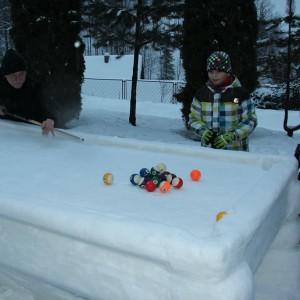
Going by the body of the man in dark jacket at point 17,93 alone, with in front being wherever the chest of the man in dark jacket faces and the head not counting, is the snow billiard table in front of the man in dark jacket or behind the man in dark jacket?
in front

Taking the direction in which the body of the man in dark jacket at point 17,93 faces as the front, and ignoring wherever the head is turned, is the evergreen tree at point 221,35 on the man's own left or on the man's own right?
on the man's own left

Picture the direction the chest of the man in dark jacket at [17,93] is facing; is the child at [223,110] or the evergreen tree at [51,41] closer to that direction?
the child

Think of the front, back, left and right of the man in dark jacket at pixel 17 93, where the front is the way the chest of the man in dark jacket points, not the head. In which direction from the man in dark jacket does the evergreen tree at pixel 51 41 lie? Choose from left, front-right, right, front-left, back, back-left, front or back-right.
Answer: back-left

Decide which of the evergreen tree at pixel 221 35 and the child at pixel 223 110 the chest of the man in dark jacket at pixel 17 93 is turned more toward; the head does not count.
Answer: the child

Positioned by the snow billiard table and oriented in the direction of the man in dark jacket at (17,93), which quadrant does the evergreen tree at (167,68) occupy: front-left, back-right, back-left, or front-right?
front-right

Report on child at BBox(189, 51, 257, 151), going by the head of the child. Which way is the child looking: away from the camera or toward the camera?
toward the camera

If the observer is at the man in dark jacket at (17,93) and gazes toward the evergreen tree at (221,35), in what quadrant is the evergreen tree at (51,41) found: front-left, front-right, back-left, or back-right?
front-left

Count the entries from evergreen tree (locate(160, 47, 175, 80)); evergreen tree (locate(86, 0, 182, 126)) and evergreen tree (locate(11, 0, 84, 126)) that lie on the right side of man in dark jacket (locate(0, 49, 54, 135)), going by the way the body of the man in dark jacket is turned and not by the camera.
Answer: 0

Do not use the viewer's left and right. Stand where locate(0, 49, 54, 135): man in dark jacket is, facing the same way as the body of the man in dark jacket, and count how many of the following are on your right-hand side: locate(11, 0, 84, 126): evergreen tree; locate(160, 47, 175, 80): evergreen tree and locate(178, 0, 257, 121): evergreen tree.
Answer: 0

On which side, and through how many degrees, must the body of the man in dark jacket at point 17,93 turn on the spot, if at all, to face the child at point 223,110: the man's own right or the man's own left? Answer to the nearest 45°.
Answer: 0° — they already face them

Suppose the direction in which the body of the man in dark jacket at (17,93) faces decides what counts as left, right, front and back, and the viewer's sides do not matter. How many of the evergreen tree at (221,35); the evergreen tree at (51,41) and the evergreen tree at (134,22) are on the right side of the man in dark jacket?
0
